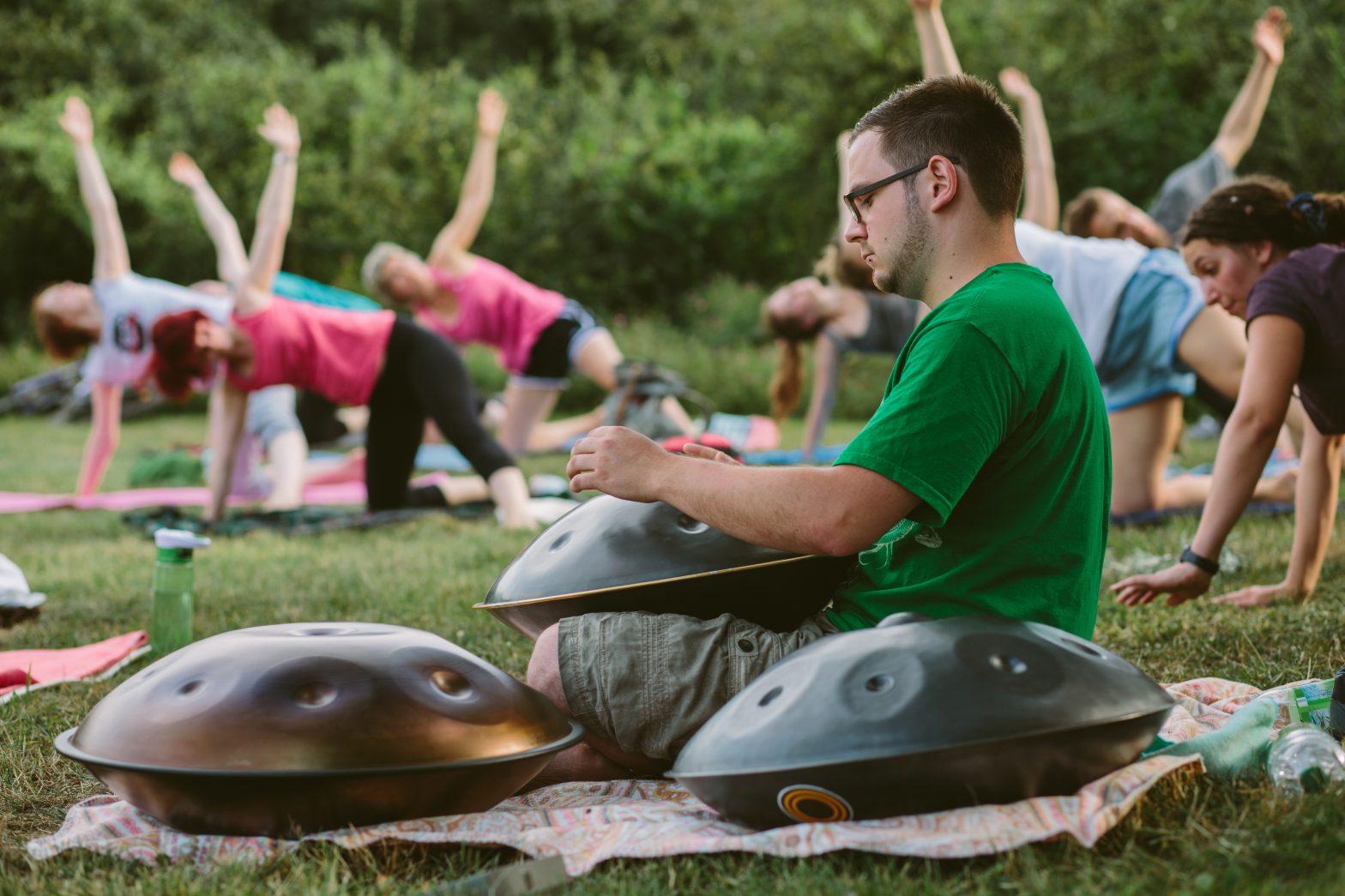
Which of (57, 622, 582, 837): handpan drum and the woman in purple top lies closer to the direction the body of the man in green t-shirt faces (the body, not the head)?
the handpan drum

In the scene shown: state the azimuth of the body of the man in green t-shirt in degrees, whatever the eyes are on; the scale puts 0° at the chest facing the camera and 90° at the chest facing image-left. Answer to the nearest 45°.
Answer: approximately 90°

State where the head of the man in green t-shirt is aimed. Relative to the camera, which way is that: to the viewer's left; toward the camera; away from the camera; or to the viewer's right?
to the viewer's left
